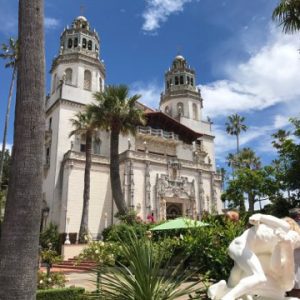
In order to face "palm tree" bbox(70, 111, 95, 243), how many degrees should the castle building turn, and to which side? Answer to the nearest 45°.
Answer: approximately 45° to its right

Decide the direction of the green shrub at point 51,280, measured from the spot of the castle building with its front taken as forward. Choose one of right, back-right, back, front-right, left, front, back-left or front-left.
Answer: front-right

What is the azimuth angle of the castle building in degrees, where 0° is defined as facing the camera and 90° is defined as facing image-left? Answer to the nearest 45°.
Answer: approximately 315°

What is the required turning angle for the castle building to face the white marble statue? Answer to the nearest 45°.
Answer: approximately 45° to its right
